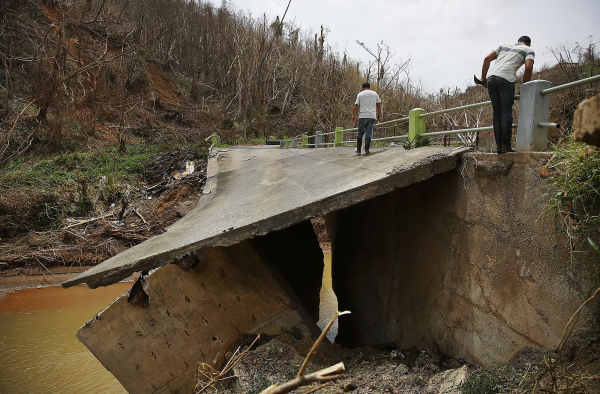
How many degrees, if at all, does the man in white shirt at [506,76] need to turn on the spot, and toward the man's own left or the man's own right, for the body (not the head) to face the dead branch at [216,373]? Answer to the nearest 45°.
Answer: approximately 180°

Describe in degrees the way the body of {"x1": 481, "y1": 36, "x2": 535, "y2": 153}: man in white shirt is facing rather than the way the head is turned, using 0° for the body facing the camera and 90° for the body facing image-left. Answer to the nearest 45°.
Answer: approximately 225°

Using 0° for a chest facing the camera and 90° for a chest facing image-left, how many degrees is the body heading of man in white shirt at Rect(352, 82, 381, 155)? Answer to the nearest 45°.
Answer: approximately 180°

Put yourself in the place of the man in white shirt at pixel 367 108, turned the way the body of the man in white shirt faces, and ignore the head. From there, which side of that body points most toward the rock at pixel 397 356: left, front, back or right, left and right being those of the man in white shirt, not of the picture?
back

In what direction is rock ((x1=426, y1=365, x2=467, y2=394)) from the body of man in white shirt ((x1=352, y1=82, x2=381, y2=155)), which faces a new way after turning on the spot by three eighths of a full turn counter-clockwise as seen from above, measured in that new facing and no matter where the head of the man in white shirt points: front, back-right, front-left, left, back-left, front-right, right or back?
front-left

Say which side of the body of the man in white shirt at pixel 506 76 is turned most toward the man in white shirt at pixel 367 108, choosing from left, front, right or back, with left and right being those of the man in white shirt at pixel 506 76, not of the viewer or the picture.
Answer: left
